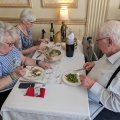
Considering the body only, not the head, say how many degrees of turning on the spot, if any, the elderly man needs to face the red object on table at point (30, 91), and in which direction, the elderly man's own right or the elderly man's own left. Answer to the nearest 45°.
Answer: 0° — they already face it

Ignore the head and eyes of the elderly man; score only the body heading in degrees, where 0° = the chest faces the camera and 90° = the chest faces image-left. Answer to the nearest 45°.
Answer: approximately 90°

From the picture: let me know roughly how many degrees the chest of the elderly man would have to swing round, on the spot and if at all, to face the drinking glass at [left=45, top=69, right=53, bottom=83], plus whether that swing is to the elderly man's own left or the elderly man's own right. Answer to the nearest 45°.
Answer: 0° — they already face it

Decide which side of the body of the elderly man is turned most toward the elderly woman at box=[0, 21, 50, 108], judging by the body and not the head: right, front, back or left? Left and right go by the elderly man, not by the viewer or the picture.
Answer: front

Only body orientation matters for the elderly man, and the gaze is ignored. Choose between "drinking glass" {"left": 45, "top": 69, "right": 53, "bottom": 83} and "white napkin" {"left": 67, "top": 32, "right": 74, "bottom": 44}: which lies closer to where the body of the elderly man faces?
the drinking glass

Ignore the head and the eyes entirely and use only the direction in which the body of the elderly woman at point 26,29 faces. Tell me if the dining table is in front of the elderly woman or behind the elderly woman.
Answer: in front

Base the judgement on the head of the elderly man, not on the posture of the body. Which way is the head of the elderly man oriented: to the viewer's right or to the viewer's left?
to the viewer's left

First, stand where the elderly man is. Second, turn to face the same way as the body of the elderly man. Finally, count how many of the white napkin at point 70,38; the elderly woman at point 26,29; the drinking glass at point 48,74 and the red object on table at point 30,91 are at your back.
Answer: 0

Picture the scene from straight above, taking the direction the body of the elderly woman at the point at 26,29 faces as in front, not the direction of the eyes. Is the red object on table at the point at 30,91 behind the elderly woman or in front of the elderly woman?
in front

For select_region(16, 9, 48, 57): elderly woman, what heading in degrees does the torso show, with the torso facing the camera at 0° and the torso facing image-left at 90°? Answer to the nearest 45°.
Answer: approximately 315°

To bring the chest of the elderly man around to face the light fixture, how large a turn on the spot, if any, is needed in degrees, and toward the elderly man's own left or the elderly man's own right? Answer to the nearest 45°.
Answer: approximately 45° to the elderly man's own right
